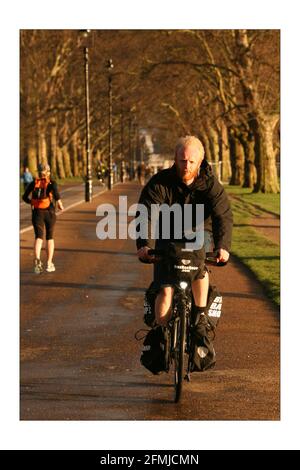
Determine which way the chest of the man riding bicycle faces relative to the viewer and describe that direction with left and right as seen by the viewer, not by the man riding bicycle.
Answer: facing the viewer

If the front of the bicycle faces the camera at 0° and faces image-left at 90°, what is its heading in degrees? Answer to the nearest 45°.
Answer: approximately 0°

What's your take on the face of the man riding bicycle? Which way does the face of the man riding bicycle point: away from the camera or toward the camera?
toward the camera
